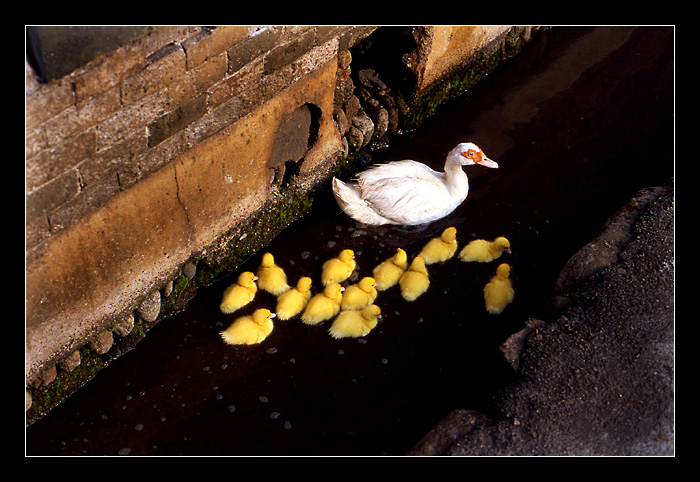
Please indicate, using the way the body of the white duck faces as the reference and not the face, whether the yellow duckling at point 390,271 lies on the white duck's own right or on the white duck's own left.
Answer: on the white duck's own right

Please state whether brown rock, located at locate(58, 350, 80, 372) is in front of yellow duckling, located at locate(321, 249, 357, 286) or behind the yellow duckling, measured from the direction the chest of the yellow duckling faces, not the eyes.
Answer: behind

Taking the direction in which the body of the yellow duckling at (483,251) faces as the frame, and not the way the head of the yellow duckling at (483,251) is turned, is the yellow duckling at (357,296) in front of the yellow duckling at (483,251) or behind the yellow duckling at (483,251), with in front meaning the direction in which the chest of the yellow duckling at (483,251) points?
behind

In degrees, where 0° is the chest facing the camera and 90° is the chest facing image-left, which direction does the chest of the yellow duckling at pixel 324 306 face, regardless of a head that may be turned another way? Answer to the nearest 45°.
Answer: approximately 225°

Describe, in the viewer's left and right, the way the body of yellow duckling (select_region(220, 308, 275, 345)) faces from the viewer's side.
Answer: facing to the right of the viewer

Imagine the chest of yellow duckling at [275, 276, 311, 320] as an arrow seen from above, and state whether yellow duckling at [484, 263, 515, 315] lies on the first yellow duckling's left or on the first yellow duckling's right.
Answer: on the first yellow duckling's right

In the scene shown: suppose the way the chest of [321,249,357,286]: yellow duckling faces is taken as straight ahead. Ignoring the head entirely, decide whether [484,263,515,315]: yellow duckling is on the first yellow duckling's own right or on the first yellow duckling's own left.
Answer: on the first yellow duckling's own right

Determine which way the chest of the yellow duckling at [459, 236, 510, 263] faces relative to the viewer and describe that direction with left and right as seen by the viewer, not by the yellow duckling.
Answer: facing to the right of the viewer

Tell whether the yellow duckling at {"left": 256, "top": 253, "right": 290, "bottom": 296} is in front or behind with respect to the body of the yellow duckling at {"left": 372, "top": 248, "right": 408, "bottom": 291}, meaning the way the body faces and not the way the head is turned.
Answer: behind

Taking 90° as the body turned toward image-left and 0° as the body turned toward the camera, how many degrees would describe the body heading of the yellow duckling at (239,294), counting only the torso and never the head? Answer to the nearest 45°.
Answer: approximately 225°

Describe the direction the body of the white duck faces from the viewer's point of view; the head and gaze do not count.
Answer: to the viewer's right

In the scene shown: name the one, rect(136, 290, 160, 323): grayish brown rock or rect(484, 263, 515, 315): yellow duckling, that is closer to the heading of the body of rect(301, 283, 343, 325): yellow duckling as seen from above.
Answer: the yellow duckling

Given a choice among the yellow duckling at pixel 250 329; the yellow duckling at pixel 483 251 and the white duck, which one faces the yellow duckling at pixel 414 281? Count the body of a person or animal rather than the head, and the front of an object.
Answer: the yellow duckling at pixel 250 329

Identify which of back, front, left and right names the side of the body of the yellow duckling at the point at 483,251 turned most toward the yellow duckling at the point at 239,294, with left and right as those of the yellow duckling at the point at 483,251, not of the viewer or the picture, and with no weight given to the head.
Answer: back

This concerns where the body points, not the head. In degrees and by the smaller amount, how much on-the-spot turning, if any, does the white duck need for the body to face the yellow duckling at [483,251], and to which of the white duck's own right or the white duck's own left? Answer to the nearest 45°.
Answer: approximately 45° to the white duck's own right
